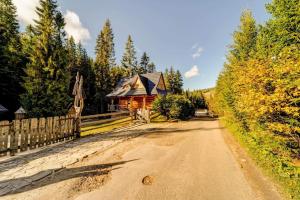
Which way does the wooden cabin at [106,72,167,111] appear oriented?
toward the camera

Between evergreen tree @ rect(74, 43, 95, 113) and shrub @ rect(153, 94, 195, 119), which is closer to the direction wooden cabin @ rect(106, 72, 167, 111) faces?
the shrub

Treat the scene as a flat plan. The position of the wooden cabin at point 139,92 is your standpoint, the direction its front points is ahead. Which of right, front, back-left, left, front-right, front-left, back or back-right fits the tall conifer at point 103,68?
back-right

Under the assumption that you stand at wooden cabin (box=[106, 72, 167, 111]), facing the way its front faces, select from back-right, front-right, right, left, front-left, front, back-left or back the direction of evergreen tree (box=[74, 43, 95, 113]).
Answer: back-right

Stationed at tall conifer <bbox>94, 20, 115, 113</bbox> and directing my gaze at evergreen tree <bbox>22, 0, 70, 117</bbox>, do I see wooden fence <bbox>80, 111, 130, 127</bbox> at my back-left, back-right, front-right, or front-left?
front-left

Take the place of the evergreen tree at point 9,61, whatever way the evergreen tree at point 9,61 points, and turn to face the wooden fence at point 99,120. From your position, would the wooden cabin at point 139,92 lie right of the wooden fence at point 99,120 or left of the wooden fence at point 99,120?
left

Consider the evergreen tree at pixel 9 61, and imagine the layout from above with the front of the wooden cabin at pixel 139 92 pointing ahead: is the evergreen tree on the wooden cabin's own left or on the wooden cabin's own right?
on the wooden cabin's own right

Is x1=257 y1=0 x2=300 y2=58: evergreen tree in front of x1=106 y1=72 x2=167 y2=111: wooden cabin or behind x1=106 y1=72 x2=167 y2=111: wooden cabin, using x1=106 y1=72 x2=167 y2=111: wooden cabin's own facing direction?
in front

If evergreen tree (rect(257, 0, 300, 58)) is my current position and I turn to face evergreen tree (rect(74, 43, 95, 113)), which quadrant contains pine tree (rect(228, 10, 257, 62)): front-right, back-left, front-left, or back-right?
front-right

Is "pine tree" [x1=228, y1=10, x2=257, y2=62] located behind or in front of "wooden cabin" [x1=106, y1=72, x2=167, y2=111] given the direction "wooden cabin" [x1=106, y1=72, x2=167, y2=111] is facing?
in front

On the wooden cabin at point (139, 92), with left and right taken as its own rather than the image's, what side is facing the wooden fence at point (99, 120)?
front

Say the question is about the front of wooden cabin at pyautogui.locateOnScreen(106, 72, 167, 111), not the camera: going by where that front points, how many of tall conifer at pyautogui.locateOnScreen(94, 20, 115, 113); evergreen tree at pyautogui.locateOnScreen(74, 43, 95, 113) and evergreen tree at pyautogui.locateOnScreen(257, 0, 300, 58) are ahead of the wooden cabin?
1
